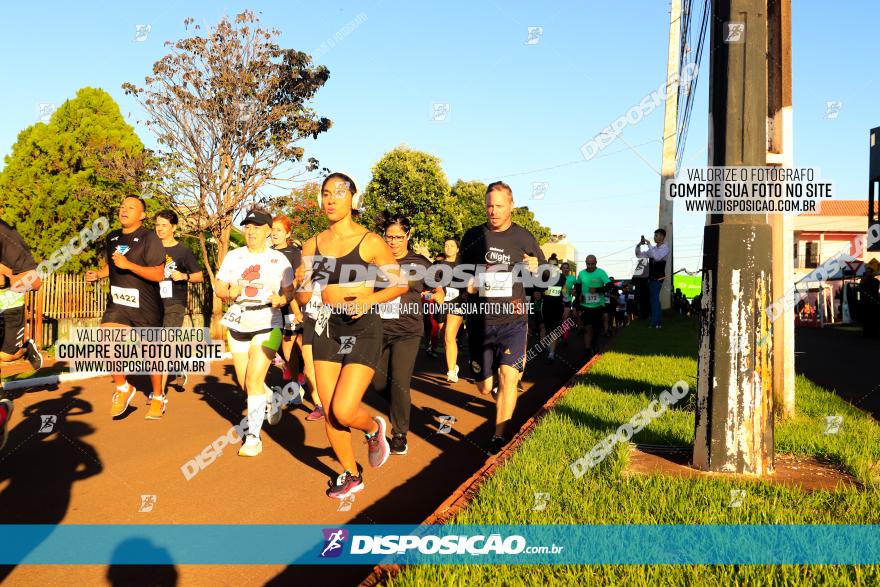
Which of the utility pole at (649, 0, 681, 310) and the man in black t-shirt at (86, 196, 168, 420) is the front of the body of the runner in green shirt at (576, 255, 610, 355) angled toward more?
the man in black t-shirt

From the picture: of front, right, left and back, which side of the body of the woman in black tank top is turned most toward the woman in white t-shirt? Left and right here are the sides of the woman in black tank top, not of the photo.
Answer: right

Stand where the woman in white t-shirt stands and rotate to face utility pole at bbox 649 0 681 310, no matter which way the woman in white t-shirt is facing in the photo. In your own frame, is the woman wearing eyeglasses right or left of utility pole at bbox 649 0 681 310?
right

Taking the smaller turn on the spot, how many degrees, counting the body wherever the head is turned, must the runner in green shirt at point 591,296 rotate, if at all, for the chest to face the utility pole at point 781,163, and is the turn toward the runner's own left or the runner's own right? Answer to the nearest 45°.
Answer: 0° — they already face it

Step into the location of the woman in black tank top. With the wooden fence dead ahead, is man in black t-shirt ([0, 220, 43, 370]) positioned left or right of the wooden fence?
left

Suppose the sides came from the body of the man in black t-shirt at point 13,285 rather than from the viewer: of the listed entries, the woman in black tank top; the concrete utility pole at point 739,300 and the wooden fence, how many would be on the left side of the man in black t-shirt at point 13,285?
2

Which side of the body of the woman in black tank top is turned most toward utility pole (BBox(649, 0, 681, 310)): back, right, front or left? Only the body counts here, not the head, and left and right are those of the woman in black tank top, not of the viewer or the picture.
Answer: back

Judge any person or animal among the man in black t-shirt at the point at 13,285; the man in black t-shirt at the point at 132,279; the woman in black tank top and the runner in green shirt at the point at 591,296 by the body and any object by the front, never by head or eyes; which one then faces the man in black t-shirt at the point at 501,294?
the runner in green shirt

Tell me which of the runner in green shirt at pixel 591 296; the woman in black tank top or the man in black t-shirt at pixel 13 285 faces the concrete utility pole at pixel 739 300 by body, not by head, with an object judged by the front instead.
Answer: the runner in green shirt
